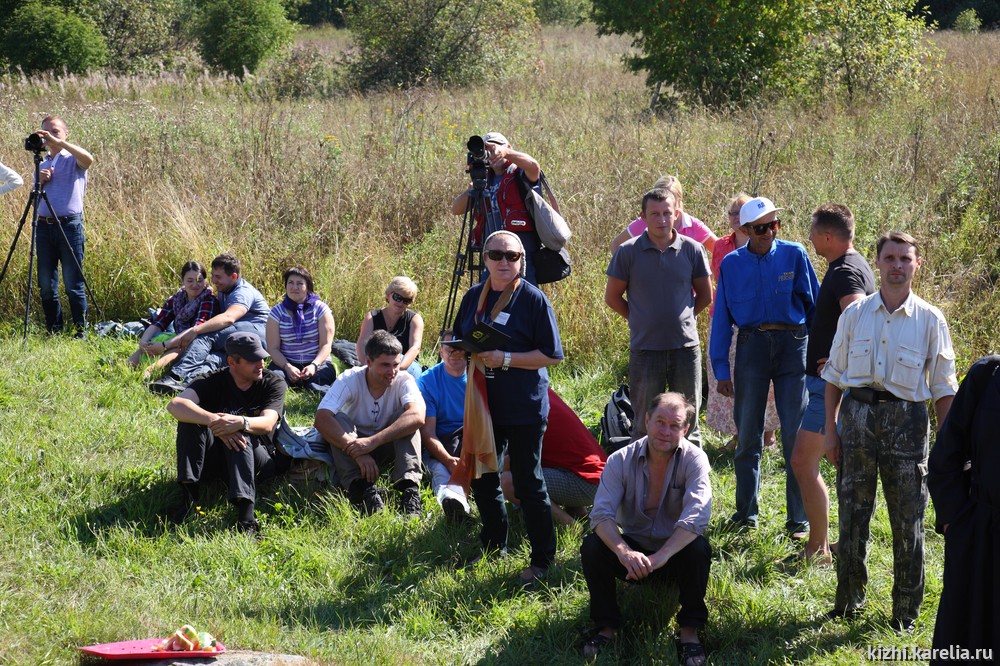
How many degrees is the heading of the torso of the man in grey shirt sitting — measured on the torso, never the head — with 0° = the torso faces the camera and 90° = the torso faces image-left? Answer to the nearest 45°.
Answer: approximately 0°

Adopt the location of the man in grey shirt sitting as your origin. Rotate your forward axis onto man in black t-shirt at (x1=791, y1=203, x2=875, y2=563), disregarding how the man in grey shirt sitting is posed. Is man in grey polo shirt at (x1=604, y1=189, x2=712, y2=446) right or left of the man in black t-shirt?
left

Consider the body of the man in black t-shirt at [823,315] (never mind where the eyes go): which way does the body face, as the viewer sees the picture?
to the viewer's left

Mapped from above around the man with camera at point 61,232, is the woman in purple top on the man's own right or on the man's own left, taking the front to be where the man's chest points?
on the man's own left

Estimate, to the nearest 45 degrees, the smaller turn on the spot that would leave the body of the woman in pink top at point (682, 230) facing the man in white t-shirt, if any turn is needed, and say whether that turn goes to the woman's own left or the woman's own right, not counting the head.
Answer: approximately 45° to the woman's own right

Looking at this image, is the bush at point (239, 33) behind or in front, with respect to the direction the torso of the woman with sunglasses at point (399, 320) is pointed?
behind

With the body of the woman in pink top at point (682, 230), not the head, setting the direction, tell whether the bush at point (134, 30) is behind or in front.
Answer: behind

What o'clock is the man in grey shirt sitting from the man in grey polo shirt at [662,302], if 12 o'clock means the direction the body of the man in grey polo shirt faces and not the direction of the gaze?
The man in grey shirt sitting is roughly at 12 o'clock from the man in grey polo shirt.
